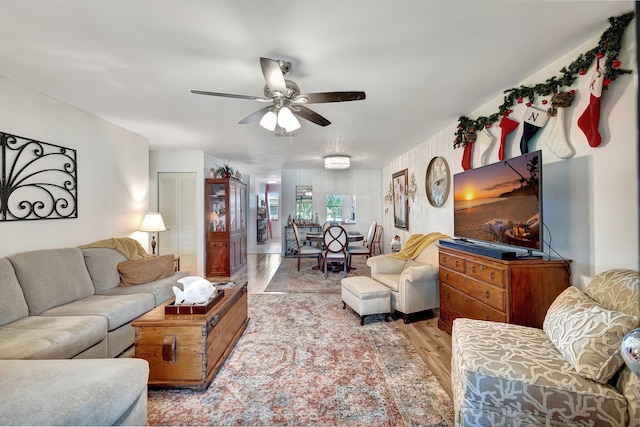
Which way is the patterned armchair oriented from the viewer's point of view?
to the viewer's left

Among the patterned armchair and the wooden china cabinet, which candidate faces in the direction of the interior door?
the patterned armchair
